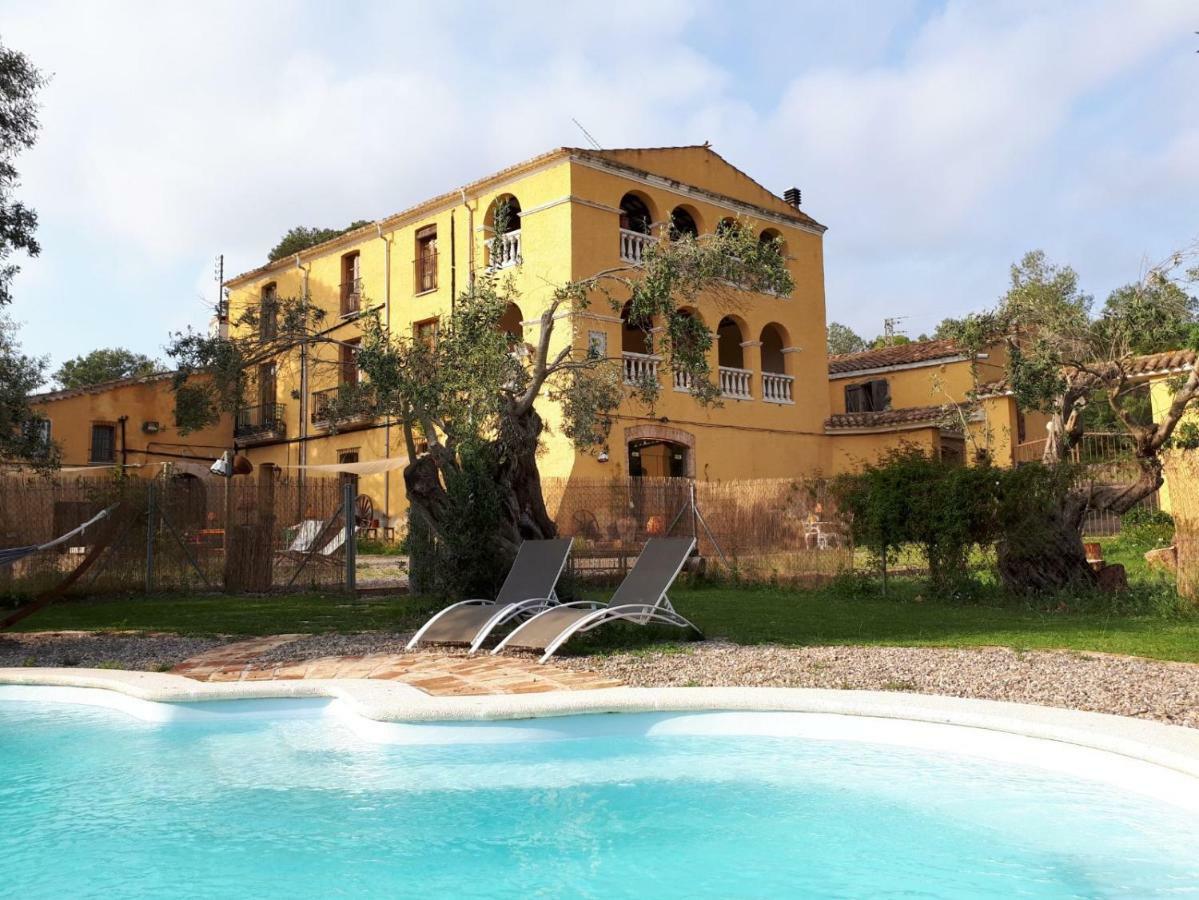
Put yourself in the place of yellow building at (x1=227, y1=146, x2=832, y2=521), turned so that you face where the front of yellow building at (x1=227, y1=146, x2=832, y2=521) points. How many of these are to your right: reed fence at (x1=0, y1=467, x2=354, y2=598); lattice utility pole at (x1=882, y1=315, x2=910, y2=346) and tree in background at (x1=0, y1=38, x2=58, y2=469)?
2

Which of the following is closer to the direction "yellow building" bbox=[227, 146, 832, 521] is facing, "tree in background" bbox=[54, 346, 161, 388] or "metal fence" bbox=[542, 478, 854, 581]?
the metal fence

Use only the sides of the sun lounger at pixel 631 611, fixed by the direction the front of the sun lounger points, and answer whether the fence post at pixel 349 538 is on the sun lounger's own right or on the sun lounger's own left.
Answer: on the sun lounger's own right

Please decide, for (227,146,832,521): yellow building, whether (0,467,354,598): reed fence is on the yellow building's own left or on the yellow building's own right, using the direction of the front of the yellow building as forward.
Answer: on the yellow building's own right

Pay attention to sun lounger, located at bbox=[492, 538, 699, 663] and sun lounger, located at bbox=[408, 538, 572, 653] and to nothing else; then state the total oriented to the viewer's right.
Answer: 0

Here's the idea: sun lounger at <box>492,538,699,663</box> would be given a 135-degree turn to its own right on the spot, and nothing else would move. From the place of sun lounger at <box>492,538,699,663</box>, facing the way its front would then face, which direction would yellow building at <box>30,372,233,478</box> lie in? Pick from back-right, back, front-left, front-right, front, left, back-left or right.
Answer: front-left

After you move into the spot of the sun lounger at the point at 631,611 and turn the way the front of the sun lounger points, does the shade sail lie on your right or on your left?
on your right

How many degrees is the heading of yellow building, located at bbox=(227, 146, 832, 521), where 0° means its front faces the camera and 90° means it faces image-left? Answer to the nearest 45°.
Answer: approximately 315°

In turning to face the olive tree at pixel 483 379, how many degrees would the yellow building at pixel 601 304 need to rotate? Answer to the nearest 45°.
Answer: approximately 45° to its right

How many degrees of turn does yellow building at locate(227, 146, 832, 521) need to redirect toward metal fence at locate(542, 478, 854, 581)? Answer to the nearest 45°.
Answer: approximately 45° to its right

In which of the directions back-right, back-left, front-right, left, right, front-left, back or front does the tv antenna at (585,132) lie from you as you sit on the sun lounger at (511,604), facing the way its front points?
back-right

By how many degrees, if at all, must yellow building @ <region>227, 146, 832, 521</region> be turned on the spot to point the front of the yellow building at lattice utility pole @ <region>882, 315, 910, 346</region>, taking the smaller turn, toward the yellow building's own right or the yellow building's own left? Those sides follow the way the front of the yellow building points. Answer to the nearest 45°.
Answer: approximately 90° to the yellow building's own left

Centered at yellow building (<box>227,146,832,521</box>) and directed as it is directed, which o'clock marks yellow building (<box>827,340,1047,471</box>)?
yellow building (<box>827,340,1047,471</box>) is roughly at 10 o'clock from yellow building (<box>227,146,832,521</box>).

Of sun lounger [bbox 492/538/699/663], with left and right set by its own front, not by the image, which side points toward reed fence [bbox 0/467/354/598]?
right

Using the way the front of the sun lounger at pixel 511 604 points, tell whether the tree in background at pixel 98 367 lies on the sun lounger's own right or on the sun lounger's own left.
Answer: on the sun lounger's own right
